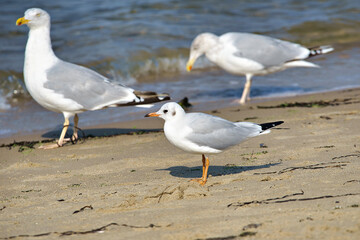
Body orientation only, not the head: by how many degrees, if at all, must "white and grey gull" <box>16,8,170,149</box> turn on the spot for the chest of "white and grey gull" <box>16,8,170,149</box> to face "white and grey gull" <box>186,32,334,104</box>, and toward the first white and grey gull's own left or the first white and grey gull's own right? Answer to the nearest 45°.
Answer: approximately 135° to the first white and grey gull's own right

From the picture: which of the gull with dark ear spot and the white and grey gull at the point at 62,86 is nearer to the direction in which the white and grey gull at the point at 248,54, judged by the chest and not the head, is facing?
the white and grey gull

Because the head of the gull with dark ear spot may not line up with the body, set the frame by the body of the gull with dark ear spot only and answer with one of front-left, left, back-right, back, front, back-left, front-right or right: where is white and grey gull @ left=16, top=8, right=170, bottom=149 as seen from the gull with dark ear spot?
front-right

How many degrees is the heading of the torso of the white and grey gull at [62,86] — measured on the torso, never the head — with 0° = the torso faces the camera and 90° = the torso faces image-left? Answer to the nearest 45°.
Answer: approximately 90°

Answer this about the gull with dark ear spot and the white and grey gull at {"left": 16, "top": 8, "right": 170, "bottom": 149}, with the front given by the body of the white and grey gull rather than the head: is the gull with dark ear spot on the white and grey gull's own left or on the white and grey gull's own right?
on the white and grey gull's own left

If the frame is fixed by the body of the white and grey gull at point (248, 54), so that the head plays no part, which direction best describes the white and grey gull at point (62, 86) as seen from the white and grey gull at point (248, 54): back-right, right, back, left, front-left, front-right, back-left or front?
front-left

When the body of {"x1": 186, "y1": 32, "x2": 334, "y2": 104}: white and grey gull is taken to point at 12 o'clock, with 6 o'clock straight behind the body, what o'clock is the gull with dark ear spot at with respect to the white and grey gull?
The gull with dark ear spot is roughly at 9 o'clock from the white and grey gull.

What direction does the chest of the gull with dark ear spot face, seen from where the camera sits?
to the viewer's left

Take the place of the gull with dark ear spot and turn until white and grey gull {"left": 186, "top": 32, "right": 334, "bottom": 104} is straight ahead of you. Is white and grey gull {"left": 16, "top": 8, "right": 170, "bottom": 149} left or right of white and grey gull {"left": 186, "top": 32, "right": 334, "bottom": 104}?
left

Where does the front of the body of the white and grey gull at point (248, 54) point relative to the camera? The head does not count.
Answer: to the viewer's left

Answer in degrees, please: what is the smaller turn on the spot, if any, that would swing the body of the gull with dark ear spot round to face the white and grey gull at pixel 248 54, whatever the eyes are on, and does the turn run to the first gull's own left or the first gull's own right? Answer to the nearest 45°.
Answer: approximately 90° to the first gull's own right
